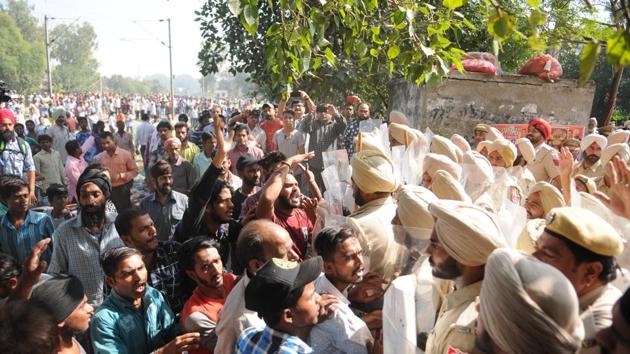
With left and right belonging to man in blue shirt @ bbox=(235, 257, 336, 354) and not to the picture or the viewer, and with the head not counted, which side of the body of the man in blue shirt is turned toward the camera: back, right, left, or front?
right

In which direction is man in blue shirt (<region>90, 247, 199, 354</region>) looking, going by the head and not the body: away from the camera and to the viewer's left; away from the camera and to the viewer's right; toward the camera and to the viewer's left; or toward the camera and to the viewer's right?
toward the camera and to the viewer's right

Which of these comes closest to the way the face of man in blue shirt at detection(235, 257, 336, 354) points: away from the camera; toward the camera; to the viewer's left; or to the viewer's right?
to the viewer's right

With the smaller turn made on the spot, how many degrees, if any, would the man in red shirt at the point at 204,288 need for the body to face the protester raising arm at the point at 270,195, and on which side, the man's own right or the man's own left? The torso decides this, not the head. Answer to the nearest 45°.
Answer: approximately 90° to the man's own left

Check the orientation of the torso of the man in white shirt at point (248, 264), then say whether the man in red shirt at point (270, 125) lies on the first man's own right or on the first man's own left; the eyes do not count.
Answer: on the first man's own left

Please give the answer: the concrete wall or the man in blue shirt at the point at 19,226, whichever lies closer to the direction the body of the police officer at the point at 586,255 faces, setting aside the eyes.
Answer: the man in blue shirt

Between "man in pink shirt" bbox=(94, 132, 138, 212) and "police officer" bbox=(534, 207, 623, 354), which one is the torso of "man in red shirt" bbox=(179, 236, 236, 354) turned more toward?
the police officer

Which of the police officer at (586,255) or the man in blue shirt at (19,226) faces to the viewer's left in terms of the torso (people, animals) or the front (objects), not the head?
the police officer

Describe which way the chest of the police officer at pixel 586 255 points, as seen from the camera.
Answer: to the viewer's left

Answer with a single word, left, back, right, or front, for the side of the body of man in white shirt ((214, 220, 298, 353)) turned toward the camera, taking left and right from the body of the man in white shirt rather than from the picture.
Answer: right
